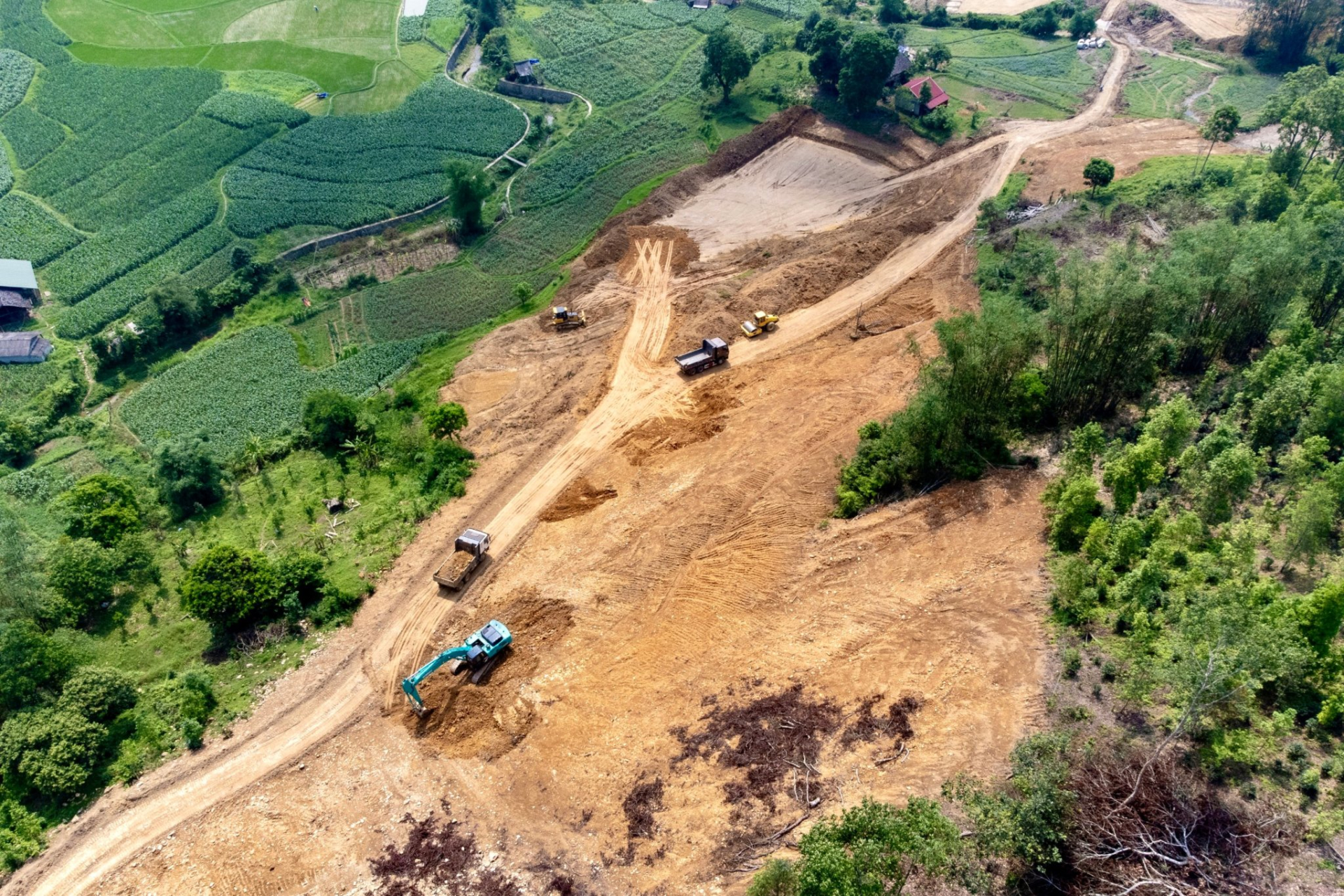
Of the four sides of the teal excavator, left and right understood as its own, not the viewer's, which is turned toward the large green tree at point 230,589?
right

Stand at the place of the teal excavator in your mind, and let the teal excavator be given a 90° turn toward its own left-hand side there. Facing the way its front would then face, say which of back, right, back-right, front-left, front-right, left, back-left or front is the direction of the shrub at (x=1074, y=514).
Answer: front-left

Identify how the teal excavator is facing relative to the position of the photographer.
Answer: facing the viewer and to the left of the viewer

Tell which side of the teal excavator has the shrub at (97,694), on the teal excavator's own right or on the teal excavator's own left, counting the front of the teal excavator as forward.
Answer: on the teal excavator's own right

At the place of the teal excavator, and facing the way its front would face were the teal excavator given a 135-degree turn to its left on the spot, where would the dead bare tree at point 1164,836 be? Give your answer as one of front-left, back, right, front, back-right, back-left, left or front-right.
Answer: front-right

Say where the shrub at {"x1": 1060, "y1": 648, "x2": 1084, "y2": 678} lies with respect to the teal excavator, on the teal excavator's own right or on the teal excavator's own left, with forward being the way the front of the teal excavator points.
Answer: on the teal excavator's own left
